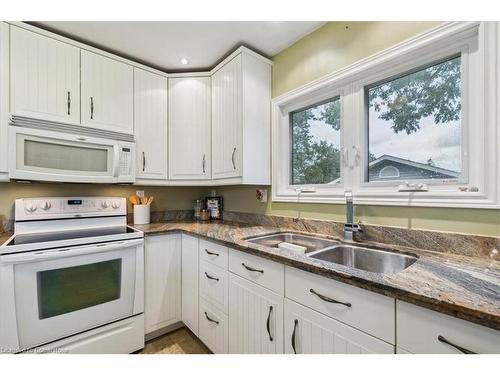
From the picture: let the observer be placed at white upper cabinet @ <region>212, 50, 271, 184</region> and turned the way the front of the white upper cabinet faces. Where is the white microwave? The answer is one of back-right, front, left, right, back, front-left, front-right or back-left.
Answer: front-right

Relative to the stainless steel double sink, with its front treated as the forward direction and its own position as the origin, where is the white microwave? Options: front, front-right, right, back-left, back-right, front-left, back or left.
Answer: front-right

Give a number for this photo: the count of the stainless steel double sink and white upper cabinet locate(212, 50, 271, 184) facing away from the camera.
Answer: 0

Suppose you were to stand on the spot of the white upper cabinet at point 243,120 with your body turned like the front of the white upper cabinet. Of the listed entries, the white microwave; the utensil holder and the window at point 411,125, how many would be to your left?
1

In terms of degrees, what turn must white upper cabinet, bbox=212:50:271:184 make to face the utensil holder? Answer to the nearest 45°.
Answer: approximately 45° to its right

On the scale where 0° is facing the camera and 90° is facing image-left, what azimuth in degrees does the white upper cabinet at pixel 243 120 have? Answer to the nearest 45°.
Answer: approximately 45°

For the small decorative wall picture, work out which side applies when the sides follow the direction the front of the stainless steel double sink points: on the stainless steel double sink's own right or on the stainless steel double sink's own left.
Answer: on the stainless steel double sink's own right

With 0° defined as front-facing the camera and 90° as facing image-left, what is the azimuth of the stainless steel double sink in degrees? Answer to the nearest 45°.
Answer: approximately 45°
